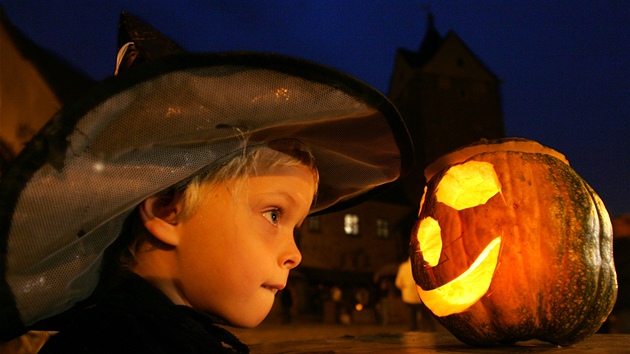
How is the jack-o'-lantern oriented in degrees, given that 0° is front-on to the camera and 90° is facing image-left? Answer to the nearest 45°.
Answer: approximately 45°

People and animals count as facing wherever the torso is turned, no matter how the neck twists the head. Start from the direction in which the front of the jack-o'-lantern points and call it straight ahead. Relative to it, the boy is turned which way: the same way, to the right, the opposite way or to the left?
the opposite way

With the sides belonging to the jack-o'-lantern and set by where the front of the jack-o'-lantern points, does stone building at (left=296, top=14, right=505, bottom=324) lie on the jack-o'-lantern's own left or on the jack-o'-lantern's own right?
on the jack-o'-lantern's own right

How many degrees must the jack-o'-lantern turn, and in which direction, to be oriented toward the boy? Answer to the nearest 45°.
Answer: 0° — it already faces them

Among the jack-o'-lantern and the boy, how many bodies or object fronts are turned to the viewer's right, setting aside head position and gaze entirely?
1

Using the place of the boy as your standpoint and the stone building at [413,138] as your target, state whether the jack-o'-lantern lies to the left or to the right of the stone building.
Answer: right

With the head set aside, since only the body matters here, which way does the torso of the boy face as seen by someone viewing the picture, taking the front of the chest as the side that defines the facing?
to the viewer's right

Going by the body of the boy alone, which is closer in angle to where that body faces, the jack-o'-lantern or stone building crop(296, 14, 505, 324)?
the jack-o'-lantern

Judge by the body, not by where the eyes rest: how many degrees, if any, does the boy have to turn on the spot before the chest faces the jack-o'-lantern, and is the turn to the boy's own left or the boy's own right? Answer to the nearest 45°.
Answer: approximately 45° to the boy's own left

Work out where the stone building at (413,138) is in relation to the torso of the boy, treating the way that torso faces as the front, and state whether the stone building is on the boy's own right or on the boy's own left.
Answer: on the boy's own left

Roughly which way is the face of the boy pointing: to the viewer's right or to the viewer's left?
to the viewer's right
